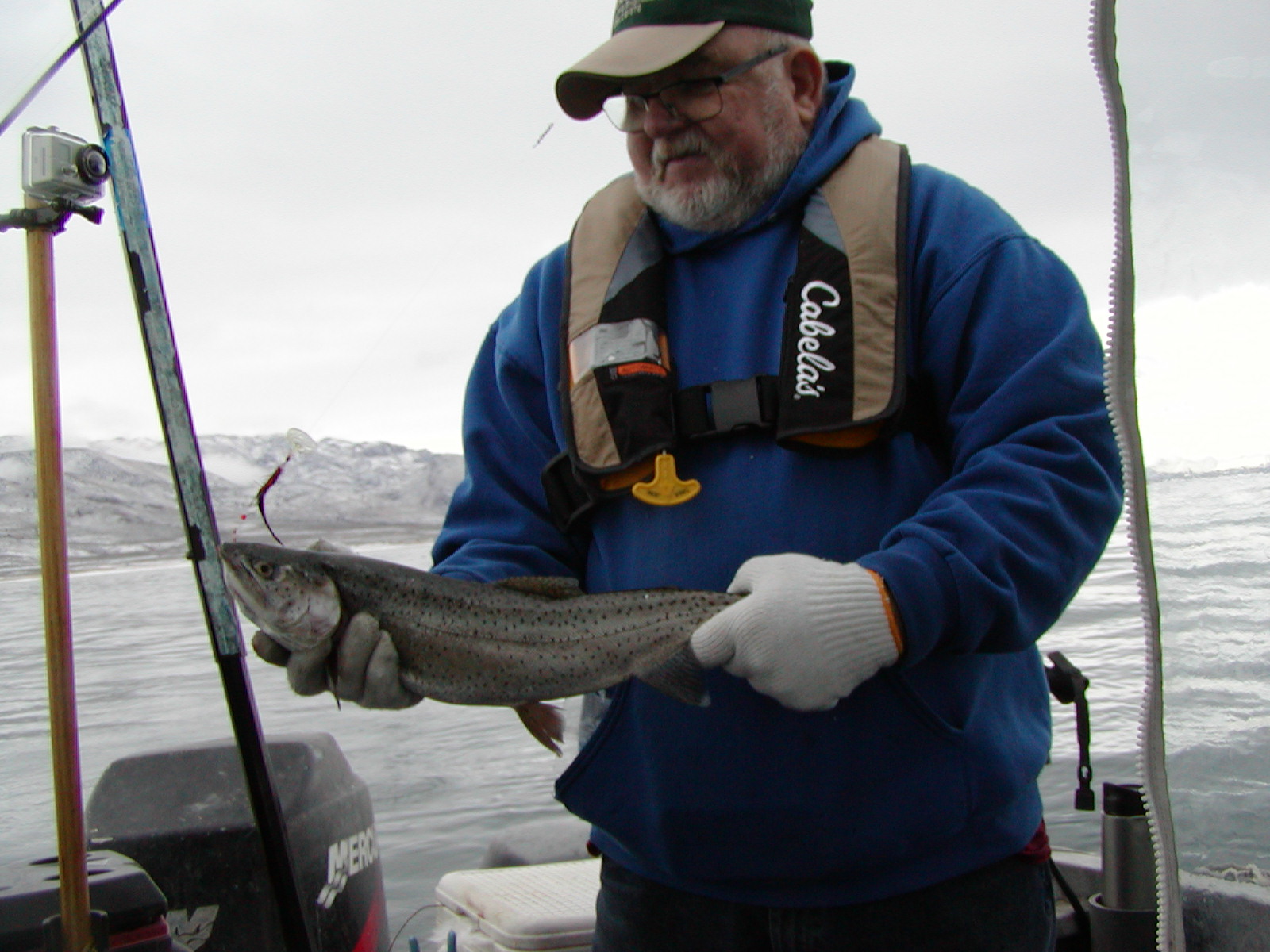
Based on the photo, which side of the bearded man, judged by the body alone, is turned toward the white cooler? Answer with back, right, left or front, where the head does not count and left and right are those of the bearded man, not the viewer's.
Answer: right

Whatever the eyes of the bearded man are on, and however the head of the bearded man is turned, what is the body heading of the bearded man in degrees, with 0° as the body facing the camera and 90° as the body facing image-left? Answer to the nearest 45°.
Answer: approximately 45°

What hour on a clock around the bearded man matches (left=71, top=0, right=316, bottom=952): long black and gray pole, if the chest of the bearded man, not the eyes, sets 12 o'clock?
The long black and gray pole is roughly at 2 o'clock from the bearded man.

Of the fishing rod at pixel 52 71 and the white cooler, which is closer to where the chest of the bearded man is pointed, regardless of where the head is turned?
the fishing rod

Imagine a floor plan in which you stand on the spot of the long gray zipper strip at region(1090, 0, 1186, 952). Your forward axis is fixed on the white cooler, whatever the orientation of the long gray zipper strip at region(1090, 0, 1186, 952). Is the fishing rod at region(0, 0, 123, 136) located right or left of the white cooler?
left

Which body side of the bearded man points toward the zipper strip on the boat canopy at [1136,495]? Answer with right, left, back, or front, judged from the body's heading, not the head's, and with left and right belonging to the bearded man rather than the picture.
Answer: left

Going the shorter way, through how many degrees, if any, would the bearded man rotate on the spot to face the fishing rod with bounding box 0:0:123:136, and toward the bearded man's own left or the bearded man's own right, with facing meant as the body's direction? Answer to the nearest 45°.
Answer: approximately 45° to the bearded man's own right
